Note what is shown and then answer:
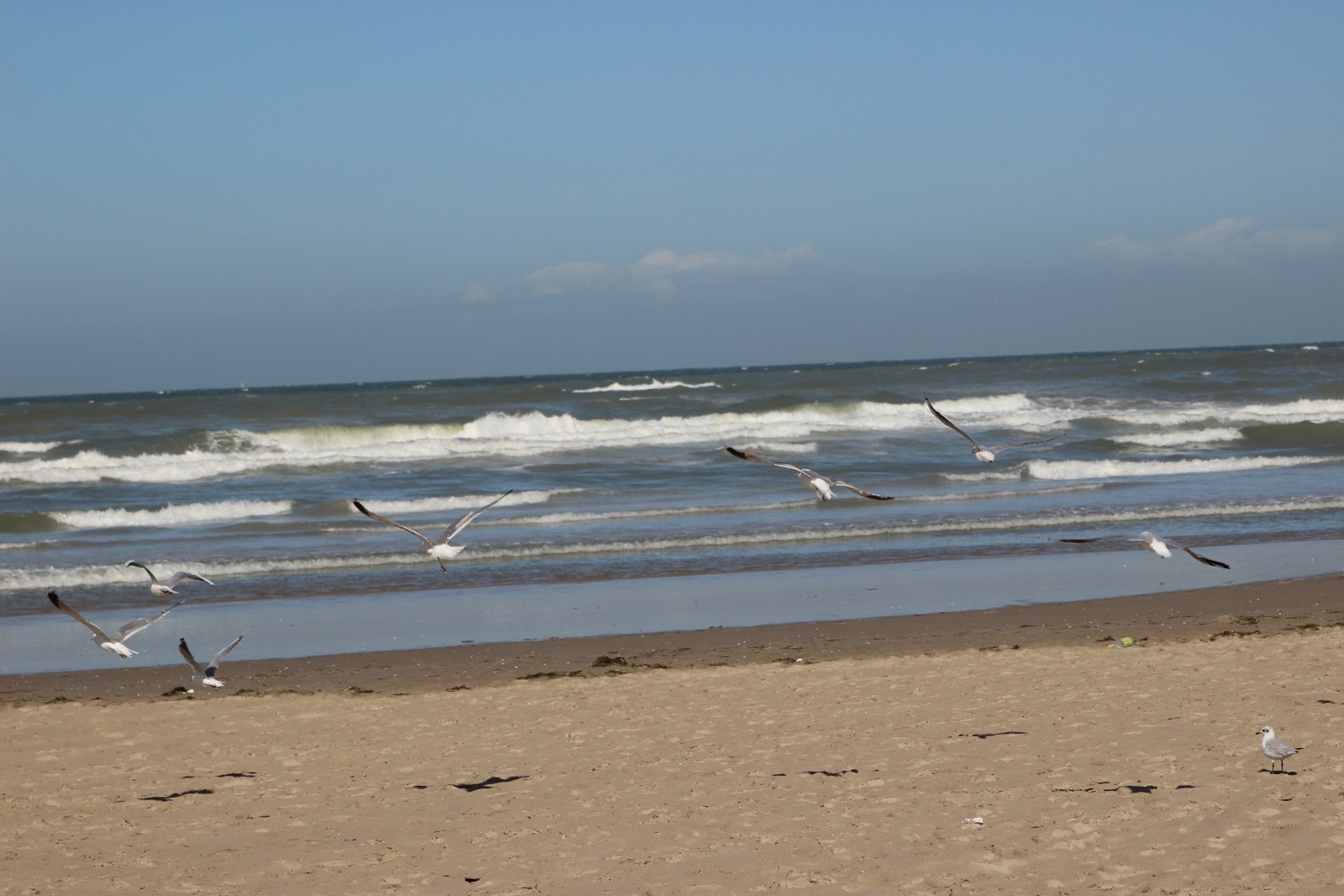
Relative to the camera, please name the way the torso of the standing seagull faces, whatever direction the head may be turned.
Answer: to the viewer's left
